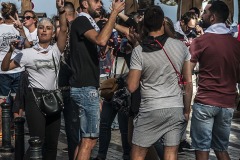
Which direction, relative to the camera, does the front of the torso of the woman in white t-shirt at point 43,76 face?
toward the camera

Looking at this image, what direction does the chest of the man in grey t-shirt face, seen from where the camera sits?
away from the camera

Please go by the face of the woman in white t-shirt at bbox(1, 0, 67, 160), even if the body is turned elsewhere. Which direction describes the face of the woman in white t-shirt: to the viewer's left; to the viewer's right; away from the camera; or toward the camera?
toward the camera

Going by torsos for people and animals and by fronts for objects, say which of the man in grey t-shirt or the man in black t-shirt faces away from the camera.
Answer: the man in grey t-shirt

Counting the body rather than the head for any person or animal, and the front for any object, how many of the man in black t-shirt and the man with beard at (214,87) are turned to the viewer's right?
1

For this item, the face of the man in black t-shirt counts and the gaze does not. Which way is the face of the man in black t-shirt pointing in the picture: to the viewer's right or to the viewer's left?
to the viewer's right

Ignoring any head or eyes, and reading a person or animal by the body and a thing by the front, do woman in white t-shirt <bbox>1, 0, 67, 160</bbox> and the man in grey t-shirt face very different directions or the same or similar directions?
very different directions

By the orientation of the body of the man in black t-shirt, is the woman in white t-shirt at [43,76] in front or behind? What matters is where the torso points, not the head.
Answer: behind

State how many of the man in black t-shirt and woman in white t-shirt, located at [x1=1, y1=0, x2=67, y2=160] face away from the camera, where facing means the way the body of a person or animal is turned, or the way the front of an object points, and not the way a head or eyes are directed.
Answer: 0

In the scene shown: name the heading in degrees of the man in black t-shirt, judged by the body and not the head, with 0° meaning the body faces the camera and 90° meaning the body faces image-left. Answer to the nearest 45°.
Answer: approximately 270°
